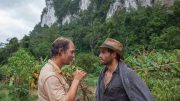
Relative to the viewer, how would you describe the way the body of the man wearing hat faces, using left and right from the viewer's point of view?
facing the viewer and to the left of the viewer

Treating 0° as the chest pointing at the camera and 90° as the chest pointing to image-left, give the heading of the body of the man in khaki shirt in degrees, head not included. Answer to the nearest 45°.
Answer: approximately 270°

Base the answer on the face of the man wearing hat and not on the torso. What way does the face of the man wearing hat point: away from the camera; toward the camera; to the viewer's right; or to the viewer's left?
to the viewer's left

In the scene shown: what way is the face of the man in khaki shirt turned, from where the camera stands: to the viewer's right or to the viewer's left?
to the viewer's right

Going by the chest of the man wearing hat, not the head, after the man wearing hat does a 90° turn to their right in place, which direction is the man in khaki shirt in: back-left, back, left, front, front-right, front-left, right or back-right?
left
